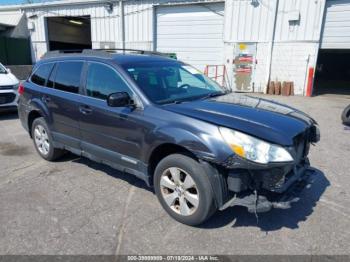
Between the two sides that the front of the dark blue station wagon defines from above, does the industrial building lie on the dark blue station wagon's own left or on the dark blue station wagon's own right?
on the dark blue station wagon's own left

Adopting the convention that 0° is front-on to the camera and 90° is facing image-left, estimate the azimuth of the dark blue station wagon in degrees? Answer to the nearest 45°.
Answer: approximately 315°
